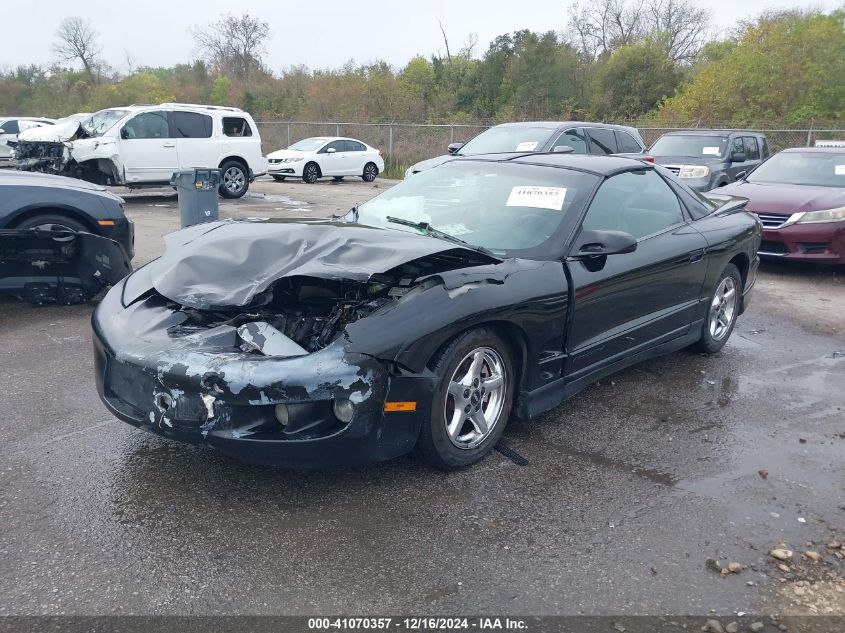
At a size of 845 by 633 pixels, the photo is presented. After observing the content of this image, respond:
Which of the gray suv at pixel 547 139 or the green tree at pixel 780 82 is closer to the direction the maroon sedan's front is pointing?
the gray suv

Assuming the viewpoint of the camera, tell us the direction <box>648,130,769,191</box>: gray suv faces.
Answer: facing the viewer and to the left of the viewer

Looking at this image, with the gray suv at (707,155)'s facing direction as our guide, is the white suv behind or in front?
in front

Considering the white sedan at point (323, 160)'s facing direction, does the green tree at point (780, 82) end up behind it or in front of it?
behind

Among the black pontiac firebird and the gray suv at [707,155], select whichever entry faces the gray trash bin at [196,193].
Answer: the gray suv

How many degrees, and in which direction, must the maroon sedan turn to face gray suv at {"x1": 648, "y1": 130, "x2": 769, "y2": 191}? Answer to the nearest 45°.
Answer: approximately 135° to its right

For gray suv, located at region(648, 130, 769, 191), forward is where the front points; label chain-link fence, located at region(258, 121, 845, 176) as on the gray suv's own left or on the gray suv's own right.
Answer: on the gray suv's own right

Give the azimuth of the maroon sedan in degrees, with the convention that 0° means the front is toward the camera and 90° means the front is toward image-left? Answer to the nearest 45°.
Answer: approximately 45°
